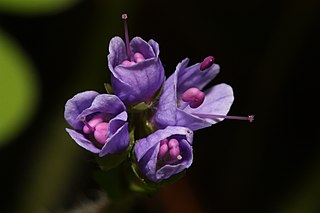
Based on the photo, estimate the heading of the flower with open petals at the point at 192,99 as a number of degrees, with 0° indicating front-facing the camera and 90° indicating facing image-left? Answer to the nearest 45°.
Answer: approximately 315°

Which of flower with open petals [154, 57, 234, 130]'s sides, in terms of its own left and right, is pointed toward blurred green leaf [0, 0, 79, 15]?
back

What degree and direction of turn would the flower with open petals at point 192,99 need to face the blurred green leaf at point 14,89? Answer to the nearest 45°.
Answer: approximately 180°
